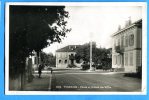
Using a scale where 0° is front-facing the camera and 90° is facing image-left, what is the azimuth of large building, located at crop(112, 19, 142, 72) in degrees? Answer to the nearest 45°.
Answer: approximately 45°

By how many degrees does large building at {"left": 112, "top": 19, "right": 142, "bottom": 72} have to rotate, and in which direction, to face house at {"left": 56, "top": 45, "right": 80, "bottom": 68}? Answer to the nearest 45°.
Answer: approximately 45° to its right
